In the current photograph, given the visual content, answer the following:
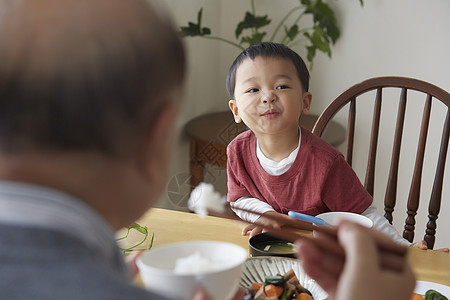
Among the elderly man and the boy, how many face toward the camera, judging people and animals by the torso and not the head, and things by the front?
1

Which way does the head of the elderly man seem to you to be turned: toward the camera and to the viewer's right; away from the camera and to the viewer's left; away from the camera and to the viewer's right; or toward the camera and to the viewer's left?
away from the camera and to the viewer's right

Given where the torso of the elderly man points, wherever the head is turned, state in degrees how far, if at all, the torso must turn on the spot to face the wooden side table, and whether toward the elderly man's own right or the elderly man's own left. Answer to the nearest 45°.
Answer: approximately 45° to the elderly man's own left

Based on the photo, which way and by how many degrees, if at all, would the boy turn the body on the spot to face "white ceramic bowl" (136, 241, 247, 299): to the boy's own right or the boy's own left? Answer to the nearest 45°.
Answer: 0° — they already face it

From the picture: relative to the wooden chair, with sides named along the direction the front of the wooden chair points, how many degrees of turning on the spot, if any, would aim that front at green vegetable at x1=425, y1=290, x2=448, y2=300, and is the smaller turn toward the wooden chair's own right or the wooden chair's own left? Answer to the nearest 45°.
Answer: approximately 45° to the wooden chair's own left

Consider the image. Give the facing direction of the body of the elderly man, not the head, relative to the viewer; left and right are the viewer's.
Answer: facing away from the viewer and to the right of the viewer

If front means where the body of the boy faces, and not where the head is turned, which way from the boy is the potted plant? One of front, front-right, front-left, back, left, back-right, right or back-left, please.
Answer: back

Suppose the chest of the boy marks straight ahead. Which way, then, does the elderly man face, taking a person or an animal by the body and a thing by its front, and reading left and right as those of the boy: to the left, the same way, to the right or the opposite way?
the opposite way

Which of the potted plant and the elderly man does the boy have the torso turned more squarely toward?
the elderly man

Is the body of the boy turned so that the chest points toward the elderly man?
yes
